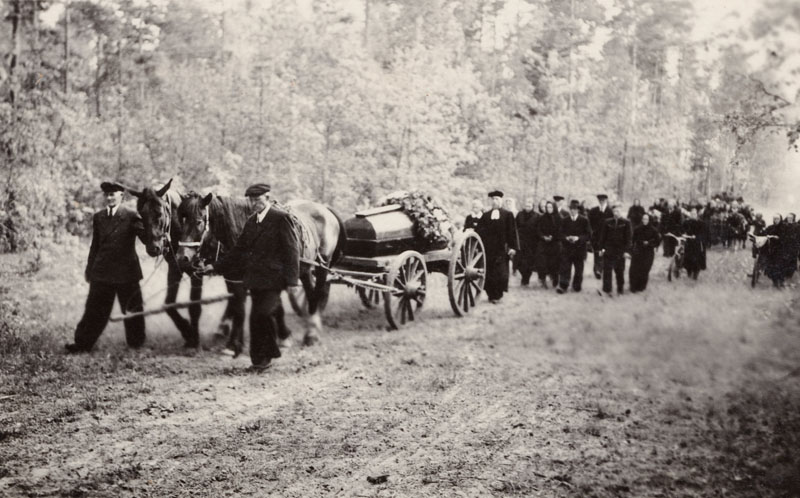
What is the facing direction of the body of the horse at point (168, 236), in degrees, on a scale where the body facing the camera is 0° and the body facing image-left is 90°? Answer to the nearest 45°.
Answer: approximately 45°

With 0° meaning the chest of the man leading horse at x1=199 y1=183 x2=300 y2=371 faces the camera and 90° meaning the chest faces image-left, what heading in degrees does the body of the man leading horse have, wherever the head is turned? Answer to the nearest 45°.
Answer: approximately 45°

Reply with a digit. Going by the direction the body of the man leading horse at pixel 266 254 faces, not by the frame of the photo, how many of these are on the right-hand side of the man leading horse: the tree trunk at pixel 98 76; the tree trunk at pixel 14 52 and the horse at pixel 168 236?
3

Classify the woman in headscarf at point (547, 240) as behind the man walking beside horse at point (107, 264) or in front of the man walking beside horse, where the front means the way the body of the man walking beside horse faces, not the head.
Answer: behind
